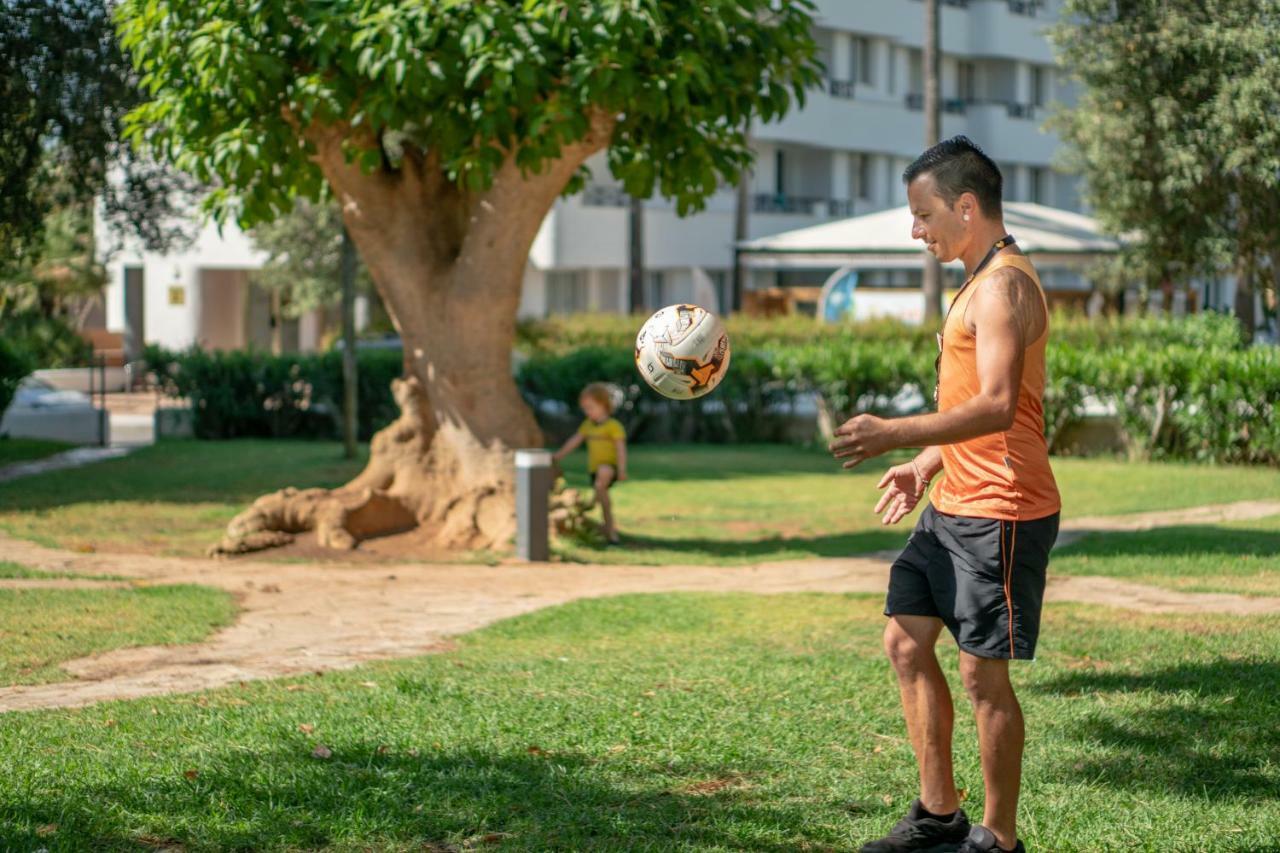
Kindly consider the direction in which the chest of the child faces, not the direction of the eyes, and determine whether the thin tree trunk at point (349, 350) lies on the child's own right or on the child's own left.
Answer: on the child's own right

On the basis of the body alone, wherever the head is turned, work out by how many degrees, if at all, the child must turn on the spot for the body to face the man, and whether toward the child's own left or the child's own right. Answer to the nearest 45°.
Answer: approximately 45° to the child's own left

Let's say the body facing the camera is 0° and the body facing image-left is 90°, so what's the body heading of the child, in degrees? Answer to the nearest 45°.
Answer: approximately 45°

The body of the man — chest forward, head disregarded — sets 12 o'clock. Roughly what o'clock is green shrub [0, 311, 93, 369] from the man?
The green shrub is roughly at 2 o'clock from the man.

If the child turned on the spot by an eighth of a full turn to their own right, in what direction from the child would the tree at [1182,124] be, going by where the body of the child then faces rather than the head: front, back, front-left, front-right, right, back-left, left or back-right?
back-right

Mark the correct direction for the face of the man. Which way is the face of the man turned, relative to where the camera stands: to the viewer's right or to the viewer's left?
to the viewer's left

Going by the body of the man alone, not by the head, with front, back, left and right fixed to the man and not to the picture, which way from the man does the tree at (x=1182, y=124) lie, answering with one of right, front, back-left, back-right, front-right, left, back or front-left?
right

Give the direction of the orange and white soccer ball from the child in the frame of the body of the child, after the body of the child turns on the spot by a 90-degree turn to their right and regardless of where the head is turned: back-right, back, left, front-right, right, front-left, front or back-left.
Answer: back-left

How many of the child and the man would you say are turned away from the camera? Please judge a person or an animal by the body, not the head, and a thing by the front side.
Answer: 0

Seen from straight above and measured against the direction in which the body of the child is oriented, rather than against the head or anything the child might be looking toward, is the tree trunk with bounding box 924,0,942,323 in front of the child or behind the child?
behind

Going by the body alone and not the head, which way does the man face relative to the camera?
to the viewer's left

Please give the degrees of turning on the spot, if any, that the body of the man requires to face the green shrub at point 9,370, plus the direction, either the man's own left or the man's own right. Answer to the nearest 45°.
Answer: approximately 45° to the man's own right

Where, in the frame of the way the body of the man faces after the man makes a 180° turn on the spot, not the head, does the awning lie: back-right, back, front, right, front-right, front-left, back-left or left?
left
